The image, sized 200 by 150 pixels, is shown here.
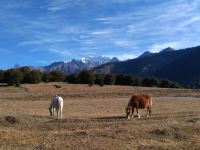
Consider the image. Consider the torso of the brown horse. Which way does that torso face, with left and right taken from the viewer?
facing the viewer and to the left of the viewer
